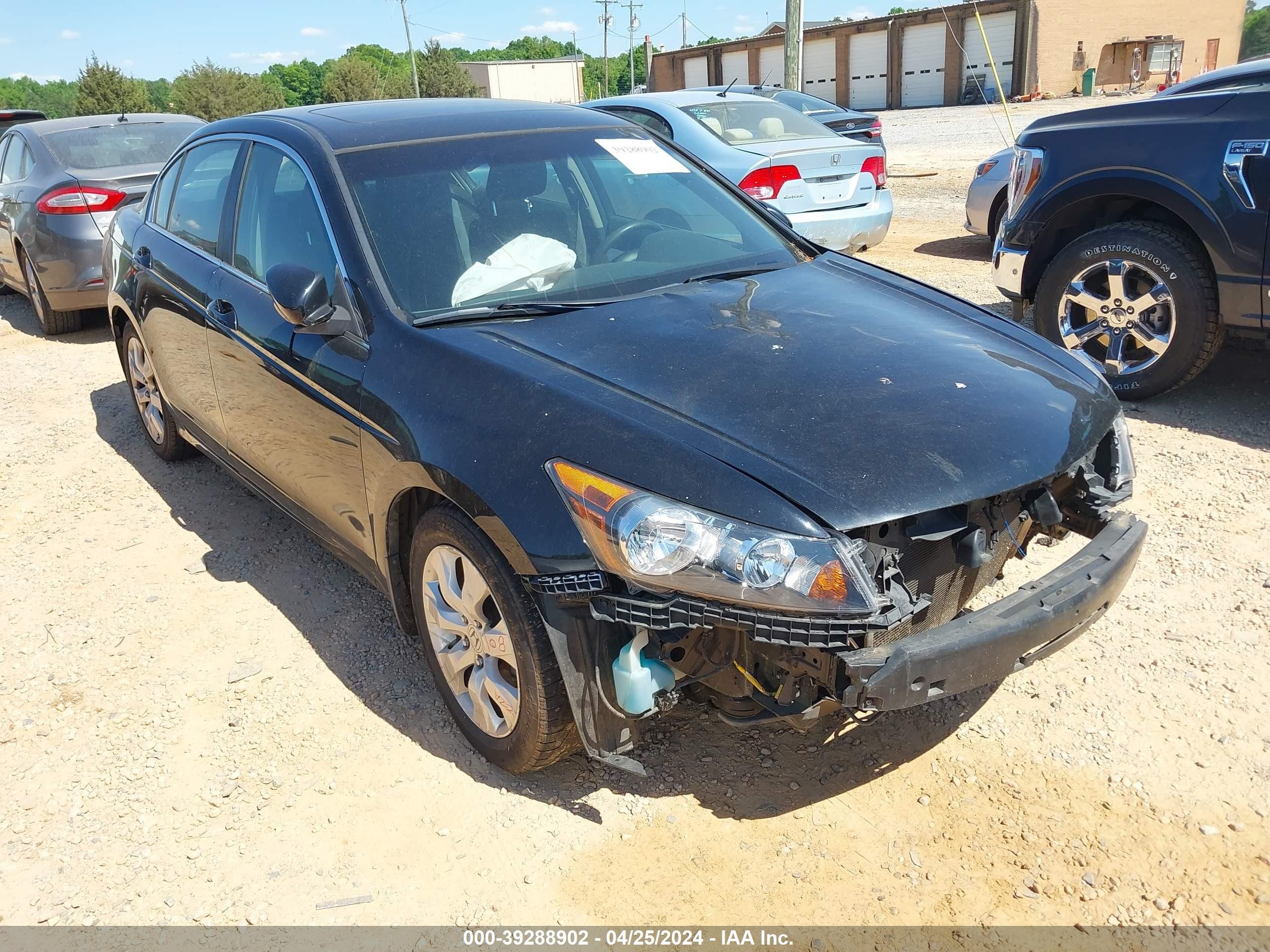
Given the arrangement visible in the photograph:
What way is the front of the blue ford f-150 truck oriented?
to the viewer's left

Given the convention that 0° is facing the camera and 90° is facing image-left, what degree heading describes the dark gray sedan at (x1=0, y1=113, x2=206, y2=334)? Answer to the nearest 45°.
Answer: approximately 135°

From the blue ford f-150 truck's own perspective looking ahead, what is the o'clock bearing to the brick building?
The brick building is roughly at 3 o'clock from the blue ford f-150 truck.

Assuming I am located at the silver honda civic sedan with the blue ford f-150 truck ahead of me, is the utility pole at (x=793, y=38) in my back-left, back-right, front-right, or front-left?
back-left

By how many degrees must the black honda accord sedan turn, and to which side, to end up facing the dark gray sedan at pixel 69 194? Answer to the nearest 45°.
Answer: approximately 180°

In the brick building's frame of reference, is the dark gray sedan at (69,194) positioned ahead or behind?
ahead

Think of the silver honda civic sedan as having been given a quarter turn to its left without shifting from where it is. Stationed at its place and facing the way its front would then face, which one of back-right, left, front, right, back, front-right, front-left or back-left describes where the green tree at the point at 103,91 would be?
right

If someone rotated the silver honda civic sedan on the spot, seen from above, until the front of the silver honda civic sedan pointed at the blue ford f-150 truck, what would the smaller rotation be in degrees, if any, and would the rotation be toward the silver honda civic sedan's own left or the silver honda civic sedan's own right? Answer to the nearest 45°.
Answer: approximately 180°

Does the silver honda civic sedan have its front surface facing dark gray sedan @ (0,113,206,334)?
no

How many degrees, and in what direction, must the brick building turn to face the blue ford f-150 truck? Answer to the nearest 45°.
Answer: approximately 45° to its left

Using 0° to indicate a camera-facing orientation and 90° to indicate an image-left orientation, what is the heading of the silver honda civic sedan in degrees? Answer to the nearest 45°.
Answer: approximately 135°

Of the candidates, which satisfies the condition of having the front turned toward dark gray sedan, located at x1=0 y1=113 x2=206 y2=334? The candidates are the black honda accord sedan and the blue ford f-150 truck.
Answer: the blue ford f-150 truck

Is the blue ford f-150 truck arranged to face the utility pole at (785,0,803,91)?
no

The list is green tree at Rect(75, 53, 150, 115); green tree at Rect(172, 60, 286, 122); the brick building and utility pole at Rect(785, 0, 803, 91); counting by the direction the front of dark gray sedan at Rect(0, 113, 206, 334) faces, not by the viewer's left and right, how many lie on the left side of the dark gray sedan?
0

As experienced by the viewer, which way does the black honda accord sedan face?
facing the viewer and to the right of the viewer

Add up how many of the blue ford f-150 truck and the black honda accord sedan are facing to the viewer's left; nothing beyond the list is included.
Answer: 1

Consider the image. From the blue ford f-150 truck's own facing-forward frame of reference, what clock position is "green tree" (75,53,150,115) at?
The green tree is roughly at 1 o'clock from the blue ford f-150 truck.

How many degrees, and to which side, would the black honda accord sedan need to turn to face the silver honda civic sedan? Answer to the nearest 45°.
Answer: approximately 135° to its left
